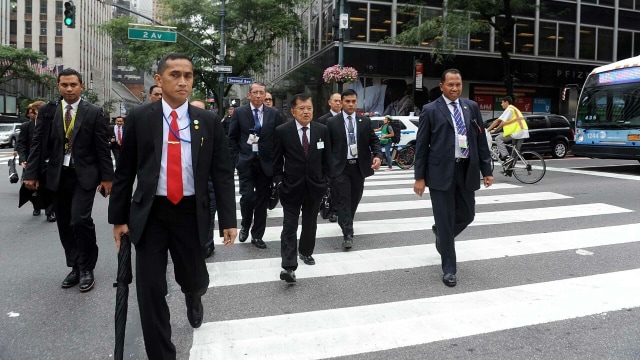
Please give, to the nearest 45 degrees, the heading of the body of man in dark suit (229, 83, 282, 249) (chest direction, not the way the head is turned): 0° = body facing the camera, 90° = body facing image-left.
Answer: approximately 0°

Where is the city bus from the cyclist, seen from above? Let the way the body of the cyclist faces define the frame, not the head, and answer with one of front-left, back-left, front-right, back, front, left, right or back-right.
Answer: back-right

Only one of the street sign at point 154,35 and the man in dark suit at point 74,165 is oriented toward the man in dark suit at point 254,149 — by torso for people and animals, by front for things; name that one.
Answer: the street sign

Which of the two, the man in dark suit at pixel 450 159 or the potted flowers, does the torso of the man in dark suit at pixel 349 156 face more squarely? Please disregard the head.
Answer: the man in dark suit

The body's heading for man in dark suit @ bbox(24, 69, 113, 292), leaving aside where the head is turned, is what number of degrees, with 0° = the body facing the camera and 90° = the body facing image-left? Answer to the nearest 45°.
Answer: approximately 0°

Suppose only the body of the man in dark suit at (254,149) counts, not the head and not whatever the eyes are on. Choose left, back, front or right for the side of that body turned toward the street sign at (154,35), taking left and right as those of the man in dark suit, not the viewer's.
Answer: back

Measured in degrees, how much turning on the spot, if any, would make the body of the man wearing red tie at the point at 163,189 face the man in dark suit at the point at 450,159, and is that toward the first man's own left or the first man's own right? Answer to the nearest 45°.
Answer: approximately 135° to the first man's own left

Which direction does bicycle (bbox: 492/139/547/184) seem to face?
to the viewer's left
